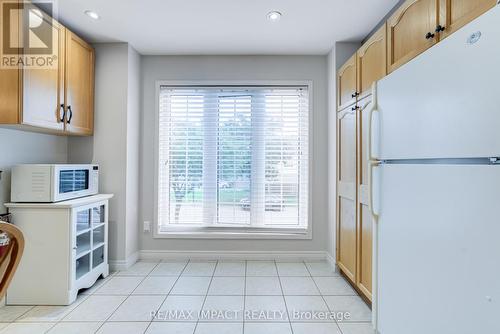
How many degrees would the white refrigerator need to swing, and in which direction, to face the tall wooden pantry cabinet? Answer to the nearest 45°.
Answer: approximately 90° to its right

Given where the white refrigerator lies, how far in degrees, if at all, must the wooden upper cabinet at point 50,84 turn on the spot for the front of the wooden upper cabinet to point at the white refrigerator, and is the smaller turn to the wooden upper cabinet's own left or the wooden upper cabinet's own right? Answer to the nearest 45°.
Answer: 0° — it already faces it

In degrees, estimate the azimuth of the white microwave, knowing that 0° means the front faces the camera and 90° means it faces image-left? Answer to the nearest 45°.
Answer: approximately 315°

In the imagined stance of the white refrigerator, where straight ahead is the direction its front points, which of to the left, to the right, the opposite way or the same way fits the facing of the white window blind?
to the left

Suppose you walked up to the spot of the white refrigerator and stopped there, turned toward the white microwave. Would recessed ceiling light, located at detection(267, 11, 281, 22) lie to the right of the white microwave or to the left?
right

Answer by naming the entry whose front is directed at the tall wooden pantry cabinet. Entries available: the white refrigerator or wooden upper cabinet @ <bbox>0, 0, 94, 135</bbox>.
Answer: the wooden upper cabinet

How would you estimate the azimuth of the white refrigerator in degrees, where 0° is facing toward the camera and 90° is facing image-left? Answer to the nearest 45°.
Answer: approximately 45°

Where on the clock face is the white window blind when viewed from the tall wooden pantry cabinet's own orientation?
The white window blind is roughly at 2 o'clock from the tall wooden pantry cabinet.

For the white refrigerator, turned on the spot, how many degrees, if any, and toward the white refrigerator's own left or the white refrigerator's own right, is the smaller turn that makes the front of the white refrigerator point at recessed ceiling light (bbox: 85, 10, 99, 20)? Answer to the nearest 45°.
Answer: approximately 45° to the white refrigerator's own right
